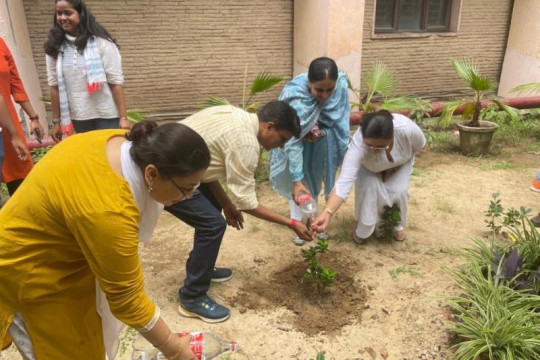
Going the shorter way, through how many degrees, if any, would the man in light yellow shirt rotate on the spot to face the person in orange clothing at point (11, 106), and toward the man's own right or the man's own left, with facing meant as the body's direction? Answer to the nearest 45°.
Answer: approximately 135° to the man's own left

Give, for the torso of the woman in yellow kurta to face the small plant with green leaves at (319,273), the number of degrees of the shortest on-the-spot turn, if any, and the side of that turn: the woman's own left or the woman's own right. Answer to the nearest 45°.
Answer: approximately 45° to the woman's own left

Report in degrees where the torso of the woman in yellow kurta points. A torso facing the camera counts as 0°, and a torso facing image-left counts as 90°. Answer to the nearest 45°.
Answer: approximately 270°

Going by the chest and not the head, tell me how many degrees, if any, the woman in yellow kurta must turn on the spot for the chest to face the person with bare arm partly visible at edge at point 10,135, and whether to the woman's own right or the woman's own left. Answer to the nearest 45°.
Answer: approximately 90° to the woman's own left

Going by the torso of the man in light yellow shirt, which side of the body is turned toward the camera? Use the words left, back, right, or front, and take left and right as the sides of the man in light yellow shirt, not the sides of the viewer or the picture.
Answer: right

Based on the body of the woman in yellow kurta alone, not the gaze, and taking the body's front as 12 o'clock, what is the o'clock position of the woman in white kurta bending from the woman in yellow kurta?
The woman in white kurta bending is roughly at 11 o'clock from the woman in yellow kurta.

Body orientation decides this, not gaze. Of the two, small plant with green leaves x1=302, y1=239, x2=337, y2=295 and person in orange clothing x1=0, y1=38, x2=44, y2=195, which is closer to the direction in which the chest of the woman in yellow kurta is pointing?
the small plant with green leaves

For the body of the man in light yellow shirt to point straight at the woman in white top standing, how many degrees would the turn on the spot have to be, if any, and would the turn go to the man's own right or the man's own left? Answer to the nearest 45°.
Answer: approximately 135° to the man's own left
